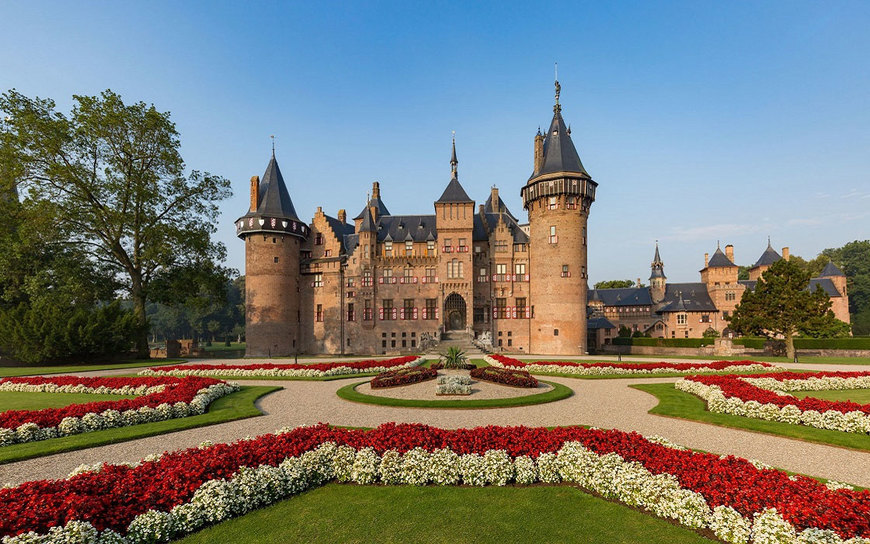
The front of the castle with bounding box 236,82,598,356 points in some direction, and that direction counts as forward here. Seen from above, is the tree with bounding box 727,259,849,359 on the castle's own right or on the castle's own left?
on the castle's own left

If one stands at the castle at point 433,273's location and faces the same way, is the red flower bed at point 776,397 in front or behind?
in front

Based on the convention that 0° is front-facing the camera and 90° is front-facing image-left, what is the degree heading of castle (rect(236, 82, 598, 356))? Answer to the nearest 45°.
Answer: approximately 0°

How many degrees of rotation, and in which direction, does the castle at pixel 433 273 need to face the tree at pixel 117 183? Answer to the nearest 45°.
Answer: approximately 45° to its right

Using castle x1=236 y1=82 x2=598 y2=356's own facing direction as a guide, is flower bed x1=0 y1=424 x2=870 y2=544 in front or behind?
in front

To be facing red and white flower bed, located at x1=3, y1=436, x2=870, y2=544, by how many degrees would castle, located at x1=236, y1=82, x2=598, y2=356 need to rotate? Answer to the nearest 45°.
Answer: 0° — it already faces it
